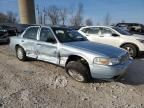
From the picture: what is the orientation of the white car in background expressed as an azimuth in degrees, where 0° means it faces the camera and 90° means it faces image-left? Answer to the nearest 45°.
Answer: approximately 315°

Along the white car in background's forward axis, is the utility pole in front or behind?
behind
